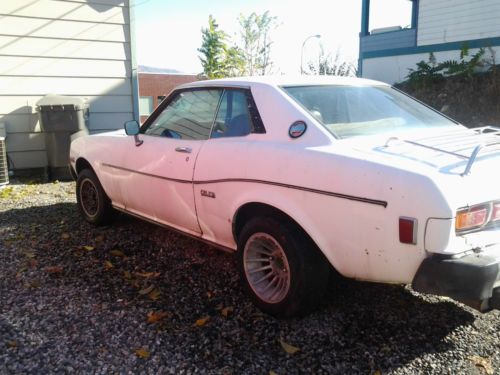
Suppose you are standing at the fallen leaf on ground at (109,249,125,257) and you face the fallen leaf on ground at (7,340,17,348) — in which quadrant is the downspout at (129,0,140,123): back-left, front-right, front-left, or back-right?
back-right

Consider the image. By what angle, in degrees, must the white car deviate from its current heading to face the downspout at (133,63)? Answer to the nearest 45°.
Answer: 0° — it already faces it

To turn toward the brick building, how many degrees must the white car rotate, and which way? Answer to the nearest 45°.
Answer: approximately 45° to its right

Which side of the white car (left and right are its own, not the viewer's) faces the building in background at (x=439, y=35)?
right

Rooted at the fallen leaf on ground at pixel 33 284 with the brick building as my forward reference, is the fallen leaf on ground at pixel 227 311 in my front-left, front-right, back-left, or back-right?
back-right

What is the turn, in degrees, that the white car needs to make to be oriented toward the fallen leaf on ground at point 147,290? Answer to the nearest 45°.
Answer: approximately 45° to its left

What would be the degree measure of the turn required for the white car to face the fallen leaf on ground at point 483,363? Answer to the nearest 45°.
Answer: approximately 180°

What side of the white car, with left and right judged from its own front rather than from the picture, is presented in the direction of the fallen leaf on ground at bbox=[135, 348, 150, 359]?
left

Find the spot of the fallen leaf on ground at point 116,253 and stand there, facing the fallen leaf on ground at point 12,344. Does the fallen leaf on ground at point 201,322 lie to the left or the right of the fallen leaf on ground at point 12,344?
left

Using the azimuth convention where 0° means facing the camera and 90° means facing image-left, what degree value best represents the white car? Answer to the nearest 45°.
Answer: approximately 135°
